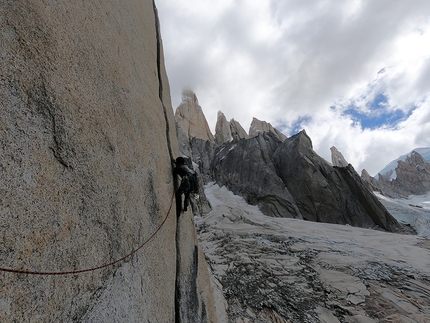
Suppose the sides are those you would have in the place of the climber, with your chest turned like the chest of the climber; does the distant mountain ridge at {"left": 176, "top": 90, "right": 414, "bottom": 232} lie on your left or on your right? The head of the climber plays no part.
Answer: on your right

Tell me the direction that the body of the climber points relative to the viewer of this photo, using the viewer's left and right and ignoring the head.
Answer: facing to the left of the viewer
